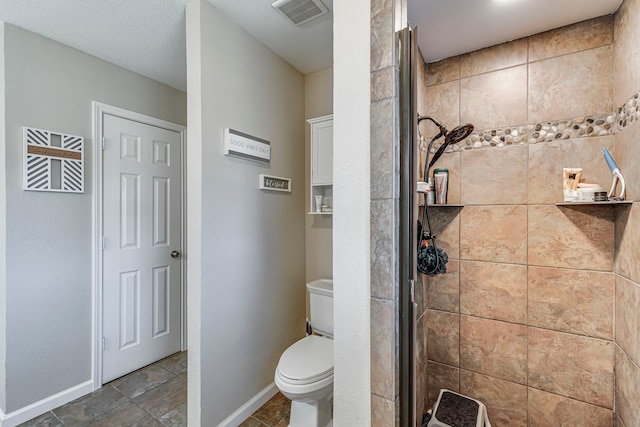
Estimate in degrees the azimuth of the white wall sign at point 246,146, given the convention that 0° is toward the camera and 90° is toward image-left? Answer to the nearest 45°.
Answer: approximately 315°

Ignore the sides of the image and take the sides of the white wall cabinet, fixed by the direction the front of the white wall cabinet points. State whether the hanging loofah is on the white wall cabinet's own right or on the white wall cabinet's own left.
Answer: on the white wall cabinet's own left

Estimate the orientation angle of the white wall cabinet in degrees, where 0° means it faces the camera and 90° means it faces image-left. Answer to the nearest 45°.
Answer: approximately 45°

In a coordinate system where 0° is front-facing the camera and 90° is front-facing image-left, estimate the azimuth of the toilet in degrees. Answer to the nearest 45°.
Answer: approximately 45°

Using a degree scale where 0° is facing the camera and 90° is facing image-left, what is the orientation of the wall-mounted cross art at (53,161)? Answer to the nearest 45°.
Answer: approximately 315°
